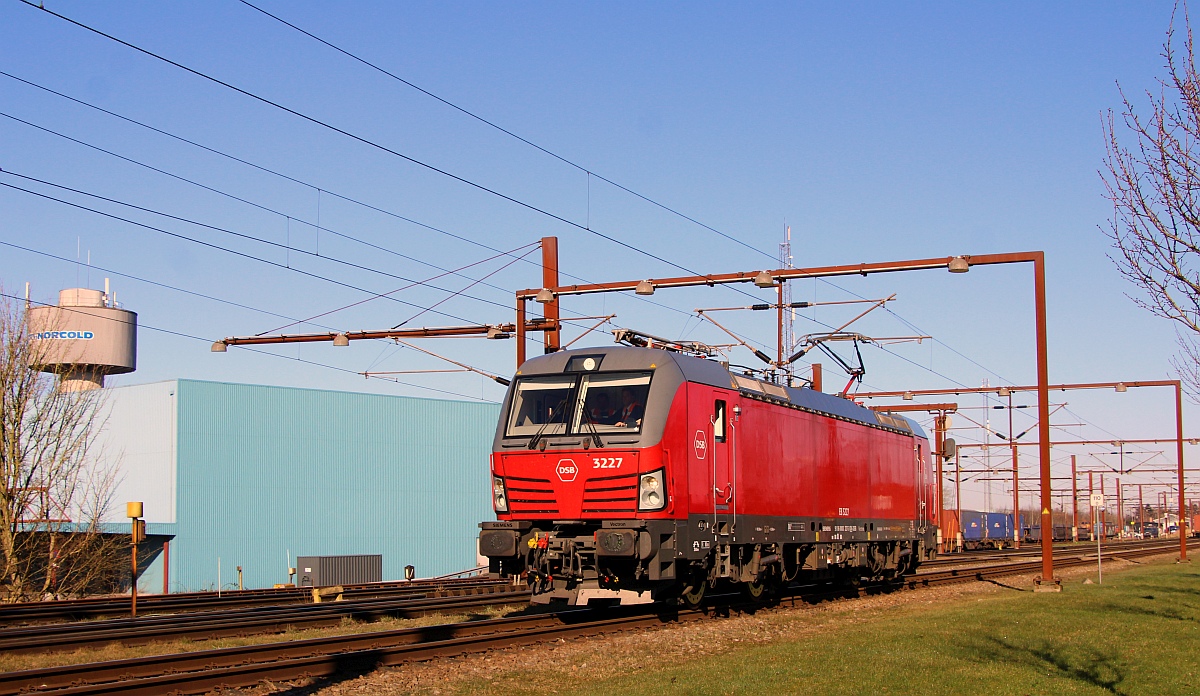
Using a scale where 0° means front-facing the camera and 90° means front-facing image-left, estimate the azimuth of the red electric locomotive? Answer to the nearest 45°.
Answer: approximately 45°

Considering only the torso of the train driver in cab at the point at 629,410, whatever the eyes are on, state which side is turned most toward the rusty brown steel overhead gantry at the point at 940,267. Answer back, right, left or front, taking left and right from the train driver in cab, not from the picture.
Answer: back

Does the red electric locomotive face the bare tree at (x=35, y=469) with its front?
no

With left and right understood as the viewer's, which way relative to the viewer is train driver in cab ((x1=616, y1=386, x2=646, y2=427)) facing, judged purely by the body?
facing the viewer and to the left of the viewer

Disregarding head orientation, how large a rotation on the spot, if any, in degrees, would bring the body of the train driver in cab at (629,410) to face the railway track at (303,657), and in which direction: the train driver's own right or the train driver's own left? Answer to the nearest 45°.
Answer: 0° — they already face it

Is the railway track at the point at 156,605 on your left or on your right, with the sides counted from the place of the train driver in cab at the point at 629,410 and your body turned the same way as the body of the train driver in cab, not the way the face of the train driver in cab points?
on your right

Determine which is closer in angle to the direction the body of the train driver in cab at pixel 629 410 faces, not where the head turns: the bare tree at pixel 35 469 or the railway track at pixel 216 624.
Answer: the railway track

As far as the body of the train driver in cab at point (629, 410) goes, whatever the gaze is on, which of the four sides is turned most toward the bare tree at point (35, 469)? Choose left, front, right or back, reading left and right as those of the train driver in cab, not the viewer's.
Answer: right

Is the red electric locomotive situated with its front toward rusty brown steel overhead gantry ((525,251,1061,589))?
no
